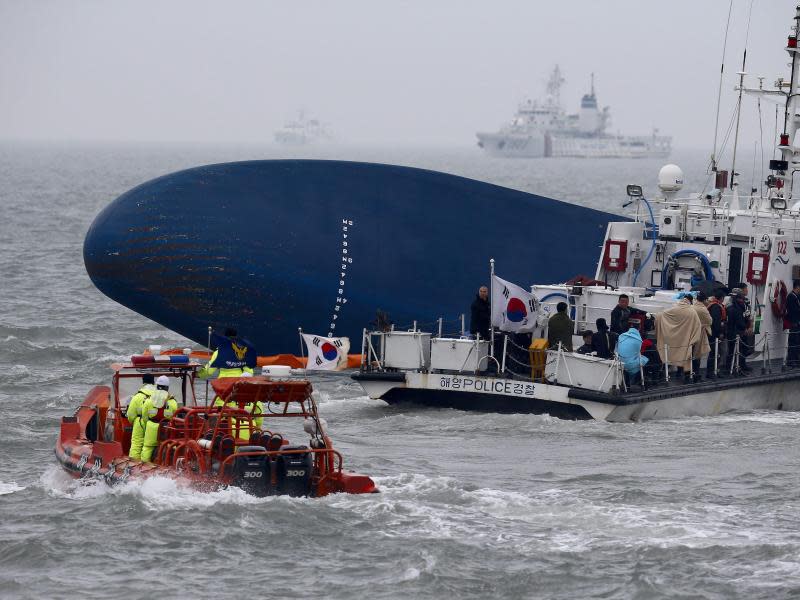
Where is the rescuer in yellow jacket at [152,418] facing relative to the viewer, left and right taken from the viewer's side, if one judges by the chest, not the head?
facing away from the viewer

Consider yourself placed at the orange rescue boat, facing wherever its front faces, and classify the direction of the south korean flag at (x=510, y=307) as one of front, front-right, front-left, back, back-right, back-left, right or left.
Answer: right

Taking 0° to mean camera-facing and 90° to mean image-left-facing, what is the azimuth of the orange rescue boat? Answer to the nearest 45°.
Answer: approximately 135°

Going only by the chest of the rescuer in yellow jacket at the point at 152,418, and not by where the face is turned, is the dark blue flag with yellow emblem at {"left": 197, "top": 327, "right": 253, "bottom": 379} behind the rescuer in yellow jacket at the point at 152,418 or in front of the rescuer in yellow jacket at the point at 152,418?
in front

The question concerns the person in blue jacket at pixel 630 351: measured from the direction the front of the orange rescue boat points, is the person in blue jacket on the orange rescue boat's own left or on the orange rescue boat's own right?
on the orange rescue boat's own right

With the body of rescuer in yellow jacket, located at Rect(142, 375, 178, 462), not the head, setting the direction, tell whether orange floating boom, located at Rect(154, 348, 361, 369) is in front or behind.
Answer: in front
